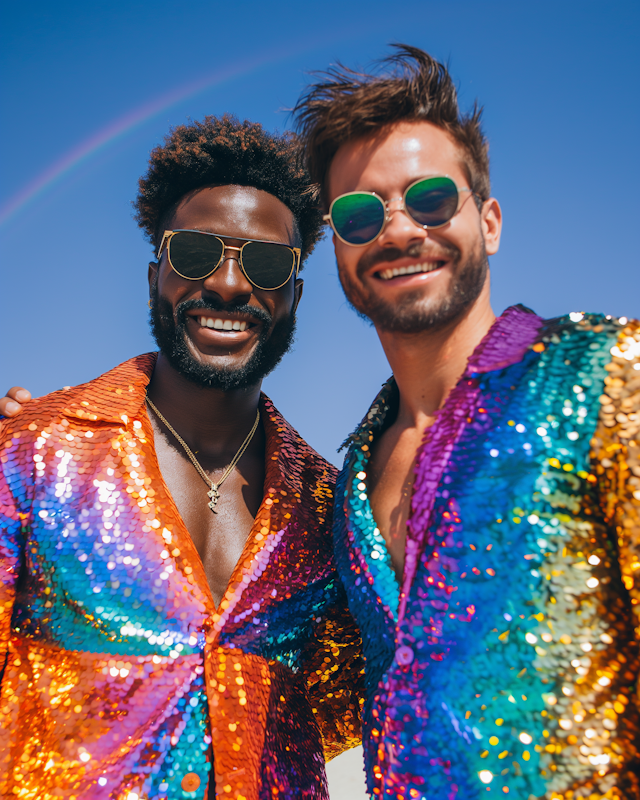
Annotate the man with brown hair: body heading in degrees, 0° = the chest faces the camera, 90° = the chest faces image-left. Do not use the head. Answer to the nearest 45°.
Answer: approximately 45°

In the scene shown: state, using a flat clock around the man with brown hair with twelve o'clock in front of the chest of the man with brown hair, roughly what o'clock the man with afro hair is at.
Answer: The man with afro hair is roughly at 2 o'clock from the man with brown hair.

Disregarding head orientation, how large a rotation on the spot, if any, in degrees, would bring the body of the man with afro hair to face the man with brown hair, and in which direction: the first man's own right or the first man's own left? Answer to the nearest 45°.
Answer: approximately 45° to the first man's own left

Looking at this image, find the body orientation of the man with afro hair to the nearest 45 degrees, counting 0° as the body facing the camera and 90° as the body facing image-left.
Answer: approximately 0°
